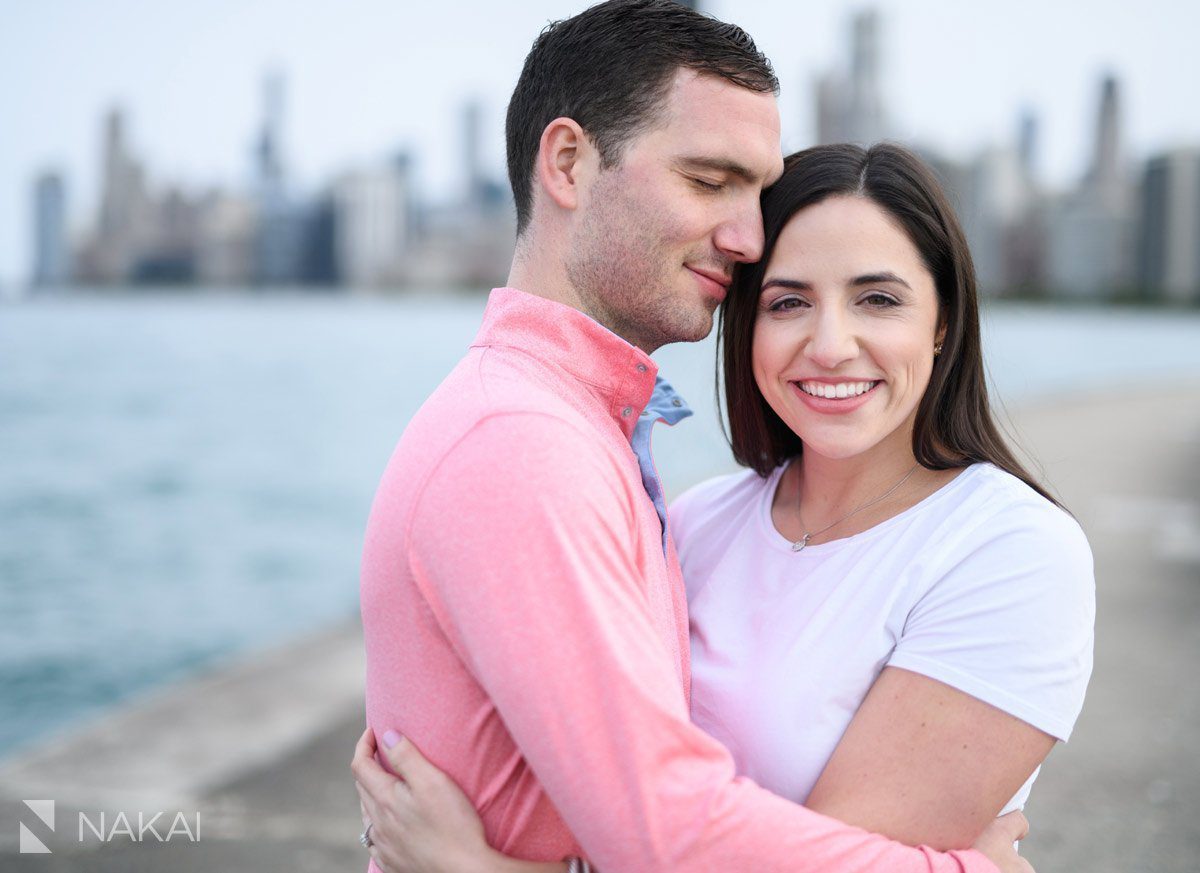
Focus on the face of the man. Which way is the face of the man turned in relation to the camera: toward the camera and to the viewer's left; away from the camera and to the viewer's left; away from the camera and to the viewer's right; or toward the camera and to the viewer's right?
toward the camera and to the viewer's right

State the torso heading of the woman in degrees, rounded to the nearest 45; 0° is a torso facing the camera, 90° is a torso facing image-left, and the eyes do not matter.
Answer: approximately 45°

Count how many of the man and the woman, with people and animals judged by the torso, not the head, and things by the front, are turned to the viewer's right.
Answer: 1

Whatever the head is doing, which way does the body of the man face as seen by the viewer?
to the viewer's right
